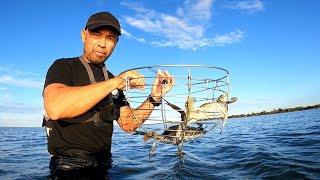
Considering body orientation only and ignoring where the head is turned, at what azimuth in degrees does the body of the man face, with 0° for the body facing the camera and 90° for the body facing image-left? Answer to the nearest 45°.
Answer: approximately 315°
